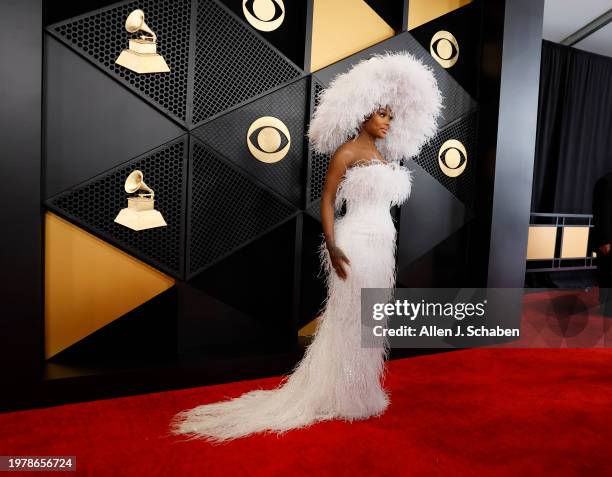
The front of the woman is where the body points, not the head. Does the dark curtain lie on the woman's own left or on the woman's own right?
on the woman's own left

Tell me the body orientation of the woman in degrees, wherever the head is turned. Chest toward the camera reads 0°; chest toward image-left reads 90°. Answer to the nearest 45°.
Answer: approximately 315°
